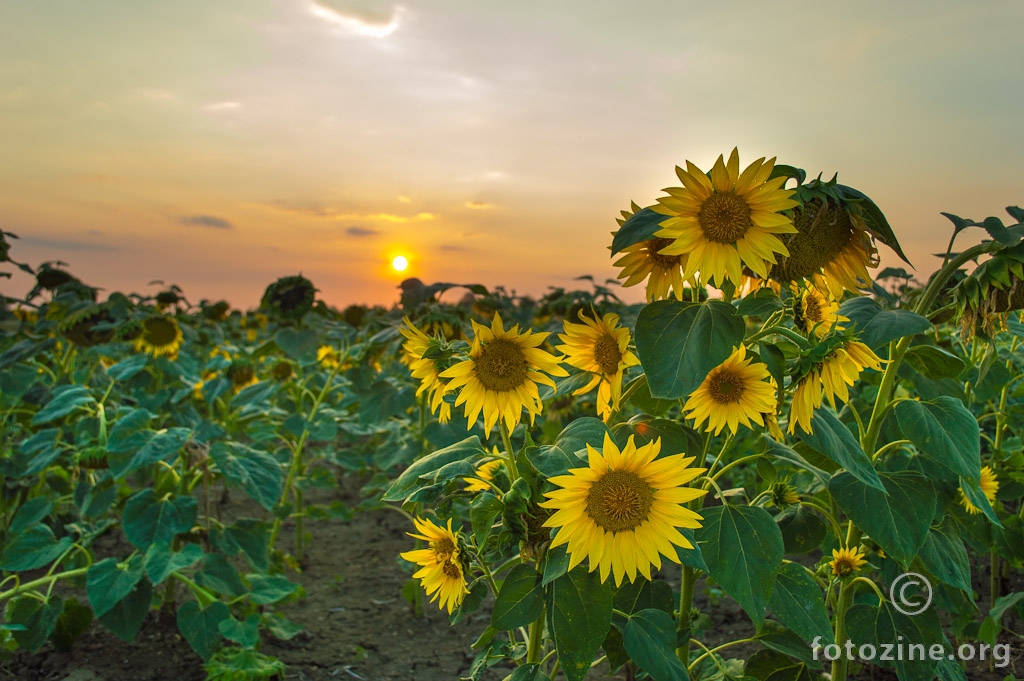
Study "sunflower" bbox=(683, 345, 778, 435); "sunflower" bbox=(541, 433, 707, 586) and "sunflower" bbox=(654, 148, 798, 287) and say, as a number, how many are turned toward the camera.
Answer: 3

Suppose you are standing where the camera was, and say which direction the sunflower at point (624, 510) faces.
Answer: facing the viewer

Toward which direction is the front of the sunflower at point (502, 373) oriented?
toward the camera

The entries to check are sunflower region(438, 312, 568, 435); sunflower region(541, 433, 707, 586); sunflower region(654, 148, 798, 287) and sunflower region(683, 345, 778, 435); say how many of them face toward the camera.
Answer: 4

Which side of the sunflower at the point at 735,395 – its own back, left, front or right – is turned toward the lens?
front
